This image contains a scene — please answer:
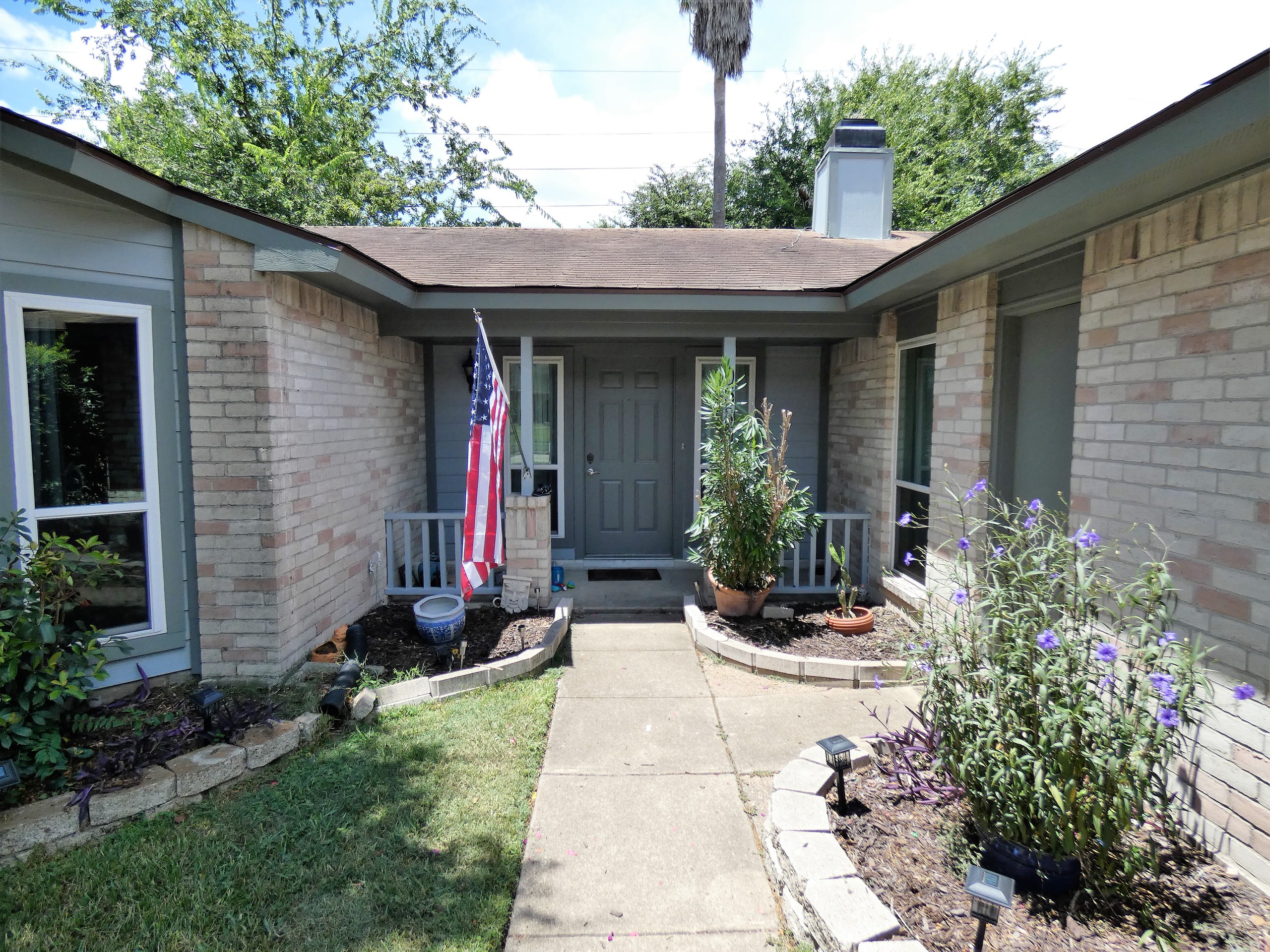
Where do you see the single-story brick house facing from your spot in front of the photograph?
facing the viewer

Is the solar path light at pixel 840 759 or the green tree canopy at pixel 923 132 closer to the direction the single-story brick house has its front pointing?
the solar path light

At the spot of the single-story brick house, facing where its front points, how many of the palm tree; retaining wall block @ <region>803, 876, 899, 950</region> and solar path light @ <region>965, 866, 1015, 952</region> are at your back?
1

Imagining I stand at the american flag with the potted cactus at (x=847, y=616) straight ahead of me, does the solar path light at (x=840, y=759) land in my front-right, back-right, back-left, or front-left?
front-right

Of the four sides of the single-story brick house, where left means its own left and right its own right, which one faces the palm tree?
back

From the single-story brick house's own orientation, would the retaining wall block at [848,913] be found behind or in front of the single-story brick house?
in front

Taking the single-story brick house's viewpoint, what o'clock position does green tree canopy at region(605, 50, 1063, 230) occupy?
The green tree canopy is roughly at 7 o'clock from the single-story brick house.

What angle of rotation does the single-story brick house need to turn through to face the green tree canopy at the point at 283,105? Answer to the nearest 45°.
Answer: approximately 135° to its right

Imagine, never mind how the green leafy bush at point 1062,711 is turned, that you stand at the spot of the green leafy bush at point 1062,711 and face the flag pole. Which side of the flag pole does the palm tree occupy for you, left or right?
right

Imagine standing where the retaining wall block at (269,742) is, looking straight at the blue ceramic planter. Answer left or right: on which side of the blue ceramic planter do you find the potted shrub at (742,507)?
right

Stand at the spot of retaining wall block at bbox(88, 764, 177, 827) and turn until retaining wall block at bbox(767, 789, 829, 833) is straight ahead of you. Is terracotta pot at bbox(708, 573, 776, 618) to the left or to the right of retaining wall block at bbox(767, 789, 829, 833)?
left

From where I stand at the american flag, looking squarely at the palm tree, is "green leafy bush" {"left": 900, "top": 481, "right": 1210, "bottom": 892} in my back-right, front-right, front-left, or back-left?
back-right
